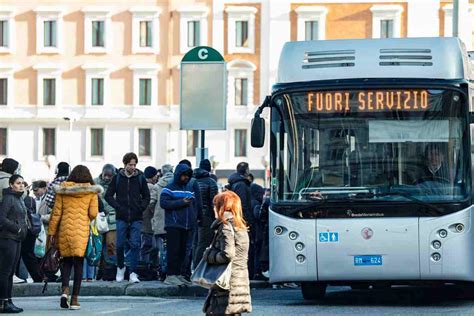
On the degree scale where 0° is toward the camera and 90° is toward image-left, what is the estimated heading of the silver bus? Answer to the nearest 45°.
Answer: approximately 0°

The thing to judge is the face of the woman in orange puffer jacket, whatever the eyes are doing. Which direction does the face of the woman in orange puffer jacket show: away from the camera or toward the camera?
away from the camera

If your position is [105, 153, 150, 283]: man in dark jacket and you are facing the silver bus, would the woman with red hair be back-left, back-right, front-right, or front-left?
front-right

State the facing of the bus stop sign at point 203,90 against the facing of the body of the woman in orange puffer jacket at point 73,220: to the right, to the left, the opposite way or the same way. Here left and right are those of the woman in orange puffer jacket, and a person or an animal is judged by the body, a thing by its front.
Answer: the opposite way

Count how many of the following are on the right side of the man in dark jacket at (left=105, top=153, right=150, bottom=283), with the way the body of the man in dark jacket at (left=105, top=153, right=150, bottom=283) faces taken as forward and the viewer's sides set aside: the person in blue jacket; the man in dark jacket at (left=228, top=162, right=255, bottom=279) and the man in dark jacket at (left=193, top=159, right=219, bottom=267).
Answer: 0

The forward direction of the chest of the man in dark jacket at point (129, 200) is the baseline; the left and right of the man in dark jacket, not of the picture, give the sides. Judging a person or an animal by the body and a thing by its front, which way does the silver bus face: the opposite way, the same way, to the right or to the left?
the same way

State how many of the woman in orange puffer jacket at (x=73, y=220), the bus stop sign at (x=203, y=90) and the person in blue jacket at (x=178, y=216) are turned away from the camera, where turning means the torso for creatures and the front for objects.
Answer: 1

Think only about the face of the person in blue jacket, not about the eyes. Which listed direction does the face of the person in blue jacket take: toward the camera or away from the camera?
toward the camera

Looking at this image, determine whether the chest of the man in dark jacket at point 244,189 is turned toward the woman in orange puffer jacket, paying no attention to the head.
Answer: no

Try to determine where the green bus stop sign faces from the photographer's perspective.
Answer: facing the viewer

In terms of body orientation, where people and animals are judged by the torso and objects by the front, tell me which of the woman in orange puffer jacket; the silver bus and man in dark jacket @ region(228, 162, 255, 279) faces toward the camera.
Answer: the silver bus

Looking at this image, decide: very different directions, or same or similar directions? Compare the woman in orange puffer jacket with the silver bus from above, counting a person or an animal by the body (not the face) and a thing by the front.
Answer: very different directions

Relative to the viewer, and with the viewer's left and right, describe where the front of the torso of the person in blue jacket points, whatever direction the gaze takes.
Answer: facing the viewer and to the right of the viewer

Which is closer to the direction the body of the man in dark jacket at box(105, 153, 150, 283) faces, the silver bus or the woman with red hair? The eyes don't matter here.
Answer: the woman with red hair

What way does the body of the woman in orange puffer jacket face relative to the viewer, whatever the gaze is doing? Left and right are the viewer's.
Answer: facing away from the viewer
